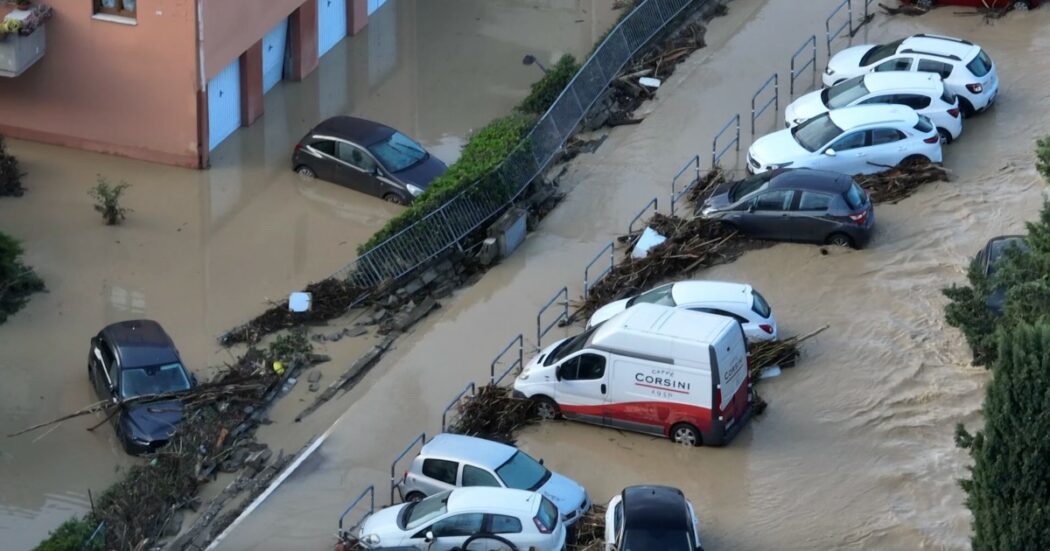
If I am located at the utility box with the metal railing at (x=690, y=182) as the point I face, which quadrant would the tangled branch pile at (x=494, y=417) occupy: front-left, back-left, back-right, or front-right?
back-right

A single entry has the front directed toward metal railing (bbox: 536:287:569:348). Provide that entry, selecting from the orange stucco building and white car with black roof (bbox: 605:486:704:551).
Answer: the orange stucco building

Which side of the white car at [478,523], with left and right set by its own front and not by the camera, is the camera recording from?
left

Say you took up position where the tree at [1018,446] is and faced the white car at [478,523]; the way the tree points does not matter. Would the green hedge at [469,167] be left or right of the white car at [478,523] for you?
right

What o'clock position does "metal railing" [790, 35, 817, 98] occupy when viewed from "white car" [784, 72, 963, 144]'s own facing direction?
The metal railing is roughly at 2 o'clock from the white car.

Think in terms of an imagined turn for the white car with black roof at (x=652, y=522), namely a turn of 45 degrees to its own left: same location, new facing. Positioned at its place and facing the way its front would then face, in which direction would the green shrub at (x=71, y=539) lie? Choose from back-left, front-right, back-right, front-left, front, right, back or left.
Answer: back-right

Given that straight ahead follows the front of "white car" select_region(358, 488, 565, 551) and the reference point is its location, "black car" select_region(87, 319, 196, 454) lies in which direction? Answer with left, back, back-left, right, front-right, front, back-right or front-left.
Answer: front-right

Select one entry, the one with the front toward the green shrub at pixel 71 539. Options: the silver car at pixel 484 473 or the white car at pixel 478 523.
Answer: the white car

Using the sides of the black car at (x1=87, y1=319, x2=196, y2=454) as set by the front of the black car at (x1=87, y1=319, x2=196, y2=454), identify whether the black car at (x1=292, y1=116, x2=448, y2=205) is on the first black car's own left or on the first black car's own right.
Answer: on the first black car's own left

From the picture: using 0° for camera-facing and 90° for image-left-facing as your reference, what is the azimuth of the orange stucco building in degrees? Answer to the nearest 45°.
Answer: approximately 315°

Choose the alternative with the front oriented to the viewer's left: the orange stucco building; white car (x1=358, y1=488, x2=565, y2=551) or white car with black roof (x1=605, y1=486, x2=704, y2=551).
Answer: the white car (x1=358, y1=488, x2=565, y2=551)

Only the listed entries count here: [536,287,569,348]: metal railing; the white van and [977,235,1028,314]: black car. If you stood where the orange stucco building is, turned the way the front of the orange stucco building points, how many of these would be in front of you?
3

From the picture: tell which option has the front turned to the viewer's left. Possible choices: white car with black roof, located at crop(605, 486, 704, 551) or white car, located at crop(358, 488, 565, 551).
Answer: the white car, located at crop(358, 488, 565, 551)

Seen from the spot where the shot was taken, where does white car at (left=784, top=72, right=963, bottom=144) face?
facing to the left of the viewer

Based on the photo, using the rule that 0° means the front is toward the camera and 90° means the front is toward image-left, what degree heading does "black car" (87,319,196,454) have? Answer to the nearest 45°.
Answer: approximately 315°

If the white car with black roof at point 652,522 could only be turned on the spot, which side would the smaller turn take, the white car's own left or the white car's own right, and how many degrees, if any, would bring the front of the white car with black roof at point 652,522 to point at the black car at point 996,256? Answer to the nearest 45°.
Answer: approximately 135° to the white car's own left

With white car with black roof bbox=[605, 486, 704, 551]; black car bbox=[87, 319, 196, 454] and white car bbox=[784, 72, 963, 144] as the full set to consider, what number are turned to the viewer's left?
1
